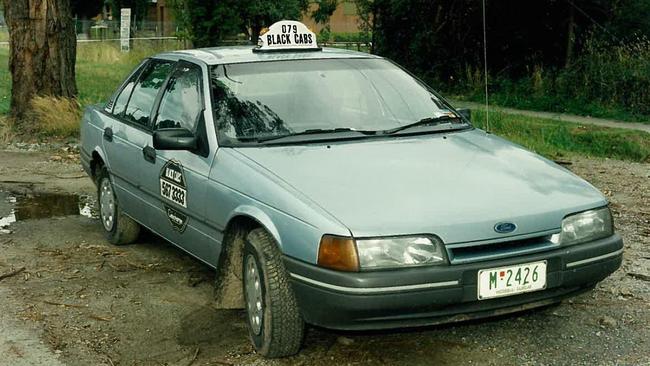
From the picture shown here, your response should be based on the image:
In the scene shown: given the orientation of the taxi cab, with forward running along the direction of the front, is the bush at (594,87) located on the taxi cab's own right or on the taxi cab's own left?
on the taxi cab's own left

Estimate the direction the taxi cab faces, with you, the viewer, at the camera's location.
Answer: facing the viewer and to the right of the viewer

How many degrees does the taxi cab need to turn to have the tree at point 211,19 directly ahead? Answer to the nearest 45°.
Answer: approximately 135° to its left

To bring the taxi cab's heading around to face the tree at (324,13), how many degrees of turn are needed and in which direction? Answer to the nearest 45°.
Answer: approximately 135° to its left

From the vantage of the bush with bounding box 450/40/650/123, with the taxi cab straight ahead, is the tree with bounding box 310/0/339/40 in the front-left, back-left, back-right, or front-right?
back-right
